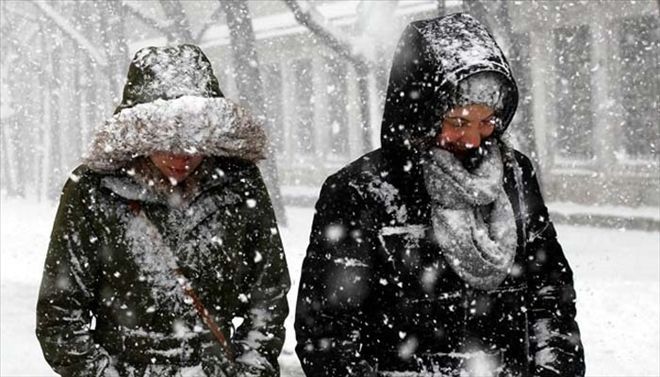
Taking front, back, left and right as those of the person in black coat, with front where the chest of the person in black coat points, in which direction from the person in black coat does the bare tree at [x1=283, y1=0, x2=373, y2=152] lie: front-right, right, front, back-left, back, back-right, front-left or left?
back-left

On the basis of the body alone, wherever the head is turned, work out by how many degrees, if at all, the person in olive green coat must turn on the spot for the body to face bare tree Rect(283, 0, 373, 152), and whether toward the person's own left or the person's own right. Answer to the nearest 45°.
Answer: approximately 180°

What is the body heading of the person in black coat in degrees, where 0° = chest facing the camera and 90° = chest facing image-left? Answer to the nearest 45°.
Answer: approximately 315°

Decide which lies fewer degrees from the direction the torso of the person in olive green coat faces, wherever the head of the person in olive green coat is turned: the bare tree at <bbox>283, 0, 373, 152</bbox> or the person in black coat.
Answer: the person in black coat

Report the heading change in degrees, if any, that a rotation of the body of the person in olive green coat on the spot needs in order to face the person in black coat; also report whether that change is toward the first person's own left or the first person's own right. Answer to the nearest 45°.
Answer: approximately 45° to the first person's own left

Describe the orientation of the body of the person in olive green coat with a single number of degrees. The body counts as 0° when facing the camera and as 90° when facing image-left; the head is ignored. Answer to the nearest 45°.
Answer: approximately 0°
